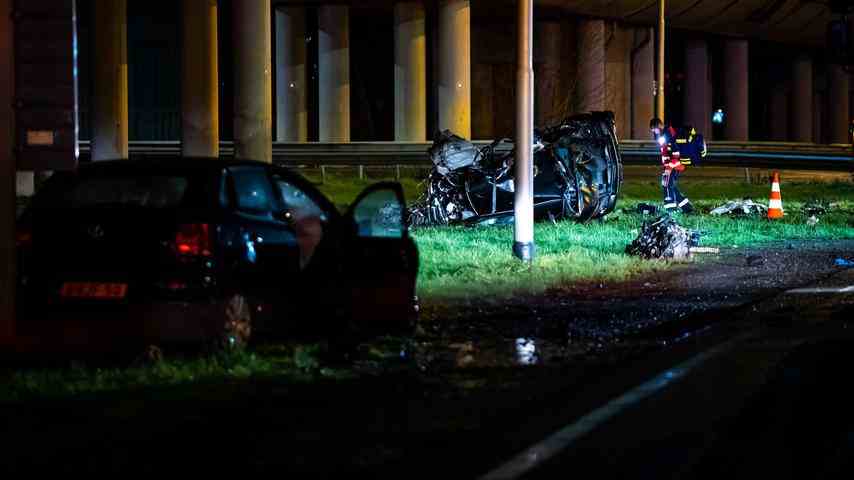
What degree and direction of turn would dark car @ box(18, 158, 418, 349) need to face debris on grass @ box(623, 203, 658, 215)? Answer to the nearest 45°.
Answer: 0° — it already faces it

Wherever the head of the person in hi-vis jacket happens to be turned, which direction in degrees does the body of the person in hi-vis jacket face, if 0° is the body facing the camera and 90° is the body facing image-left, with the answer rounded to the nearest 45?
approximately 90°

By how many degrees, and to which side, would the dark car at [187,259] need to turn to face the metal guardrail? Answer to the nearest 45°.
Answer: approximately 45° to its left

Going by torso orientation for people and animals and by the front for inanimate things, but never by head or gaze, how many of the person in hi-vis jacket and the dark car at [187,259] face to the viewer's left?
1

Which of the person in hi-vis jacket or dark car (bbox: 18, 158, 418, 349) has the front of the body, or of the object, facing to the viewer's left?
the person in hi-vis jacket

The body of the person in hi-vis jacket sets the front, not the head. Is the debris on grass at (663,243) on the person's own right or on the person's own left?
on the person's own left

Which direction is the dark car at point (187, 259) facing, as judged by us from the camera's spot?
facing away from the viewer and to the right of the viewer

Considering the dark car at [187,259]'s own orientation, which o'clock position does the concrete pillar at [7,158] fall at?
The concrete pillar is roughly at 8 o'clock from the dark car.

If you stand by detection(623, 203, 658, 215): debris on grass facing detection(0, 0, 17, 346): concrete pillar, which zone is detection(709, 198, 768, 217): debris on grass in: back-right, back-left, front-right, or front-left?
back-left

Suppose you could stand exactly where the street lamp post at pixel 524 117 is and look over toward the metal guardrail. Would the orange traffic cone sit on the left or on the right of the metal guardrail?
right

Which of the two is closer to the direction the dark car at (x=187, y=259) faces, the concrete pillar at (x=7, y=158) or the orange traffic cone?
the orange traffic cone
